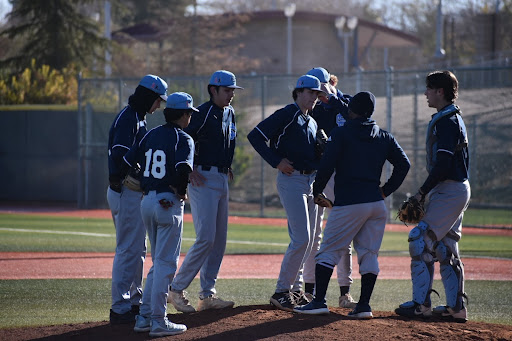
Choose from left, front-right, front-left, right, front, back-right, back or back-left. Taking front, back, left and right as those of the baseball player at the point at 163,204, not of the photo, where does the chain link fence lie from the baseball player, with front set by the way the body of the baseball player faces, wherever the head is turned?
front-left

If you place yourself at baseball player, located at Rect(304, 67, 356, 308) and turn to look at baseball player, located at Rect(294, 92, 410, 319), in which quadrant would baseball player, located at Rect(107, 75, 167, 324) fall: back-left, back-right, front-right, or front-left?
front-right

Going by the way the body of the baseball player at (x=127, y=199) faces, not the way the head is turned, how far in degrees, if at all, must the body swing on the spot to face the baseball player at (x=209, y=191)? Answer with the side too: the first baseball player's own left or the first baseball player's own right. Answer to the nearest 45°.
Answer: approximately 45° to the first baseball player's own left

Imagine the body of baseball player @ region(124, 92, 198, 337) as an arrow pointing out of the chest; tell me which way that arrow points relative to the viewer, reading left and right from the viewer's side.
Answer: facing away from the viewer and to the right of the viewer

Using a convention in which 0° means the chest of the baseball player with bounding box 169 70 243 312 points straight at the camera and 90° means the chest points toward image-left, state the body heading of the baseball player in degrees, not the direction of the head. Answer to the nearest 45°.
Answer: approximately 315°

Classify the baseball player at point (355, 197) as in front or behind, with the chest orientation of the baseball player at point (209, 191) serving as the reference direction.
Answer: in front

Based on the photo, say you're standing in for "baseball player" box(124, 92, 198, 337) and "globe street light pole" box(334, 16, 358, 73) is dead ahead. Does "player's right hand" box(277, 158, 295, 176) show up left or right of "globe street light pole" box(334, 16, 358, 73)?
right

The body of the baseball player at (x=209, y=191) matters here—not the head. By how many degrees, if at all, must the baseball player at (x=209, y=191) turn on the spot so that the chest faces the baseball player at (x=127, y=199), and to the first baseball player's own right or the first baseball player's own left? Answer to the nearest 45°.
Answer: approximately 90° to the first baseball player's own right

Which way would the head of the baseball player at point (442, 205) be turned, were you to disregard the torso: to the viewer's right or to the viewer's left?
to the viewer's left

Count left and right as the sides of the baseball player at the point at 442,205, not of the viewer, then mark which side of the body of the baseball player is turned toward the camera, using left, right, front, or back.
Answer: left

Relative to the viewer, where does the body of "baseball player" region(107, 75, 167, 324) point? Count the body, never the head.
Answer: to the viewer's right

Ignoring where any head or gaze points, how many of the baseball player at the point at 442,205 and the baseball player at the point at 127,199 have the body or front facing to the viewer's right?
1

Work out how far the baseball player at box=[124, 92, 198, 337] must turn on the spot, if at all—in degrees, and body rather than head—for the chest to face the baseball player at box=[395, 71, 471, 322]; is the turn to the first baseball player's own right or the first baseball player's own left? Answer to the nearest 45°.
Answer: approximately 45° to the first baseball player's own right
